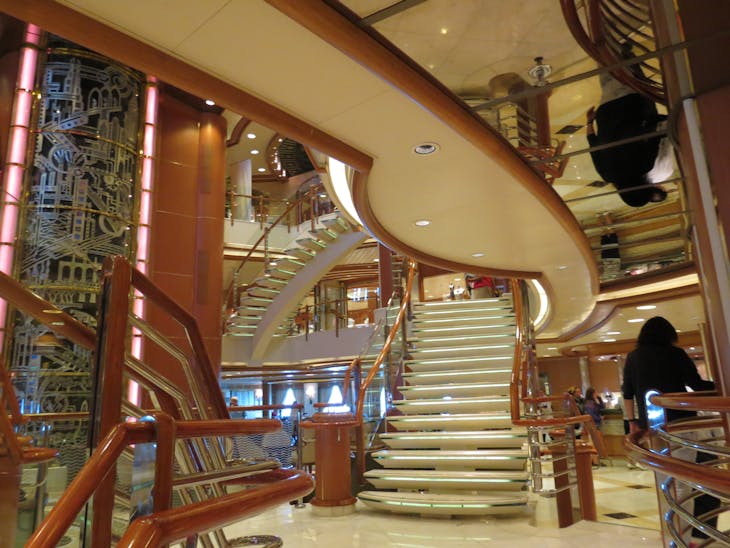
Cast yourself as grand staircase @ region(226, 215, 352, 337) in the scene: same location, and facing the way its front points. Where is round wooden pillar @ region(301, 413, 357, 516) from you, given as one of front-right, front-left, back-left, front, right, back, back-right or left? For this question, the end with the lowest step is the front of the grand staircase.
front-left

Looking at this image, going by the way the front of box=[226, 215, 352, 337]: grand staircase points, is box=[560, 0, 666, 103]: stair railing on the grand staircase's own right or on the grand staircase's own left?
on the grand staircase's own left

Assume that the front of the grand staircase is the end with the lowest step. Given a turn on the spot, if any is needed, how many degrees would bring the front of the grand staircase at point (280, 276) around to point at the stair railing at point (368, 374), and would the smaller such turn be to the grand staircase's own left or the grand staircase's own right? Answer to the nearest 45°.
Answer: approximately 45° to the grand staircase's own left

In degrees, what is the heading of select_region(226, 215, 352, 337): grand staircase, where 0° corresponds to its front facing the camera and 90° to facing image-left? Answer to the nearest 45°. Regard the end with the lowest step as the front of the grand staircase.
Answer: approximately 45°

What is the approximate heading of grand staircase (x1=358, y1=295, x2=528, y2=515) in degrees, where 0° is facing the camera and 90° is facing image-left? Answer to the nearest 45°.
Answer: approximately 0°

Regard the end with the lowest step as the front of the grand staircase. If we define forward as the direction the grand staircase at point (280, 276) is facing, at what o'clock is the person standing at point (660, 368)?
The person standing is roughly at 10 o'clock from the grand staircase.

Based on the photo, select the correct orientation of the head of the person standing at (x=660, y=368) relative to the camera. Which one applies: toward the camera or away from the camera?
away from the camera
